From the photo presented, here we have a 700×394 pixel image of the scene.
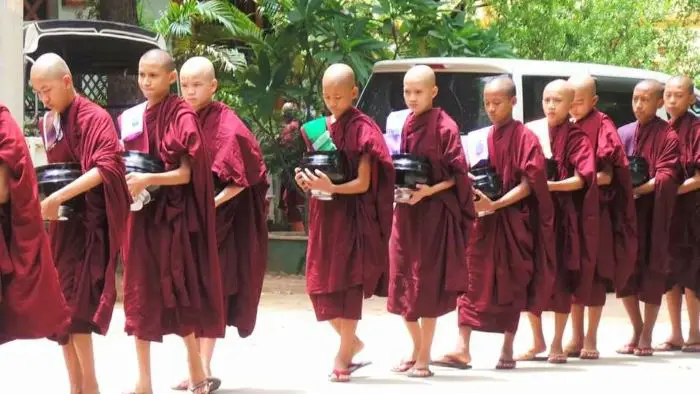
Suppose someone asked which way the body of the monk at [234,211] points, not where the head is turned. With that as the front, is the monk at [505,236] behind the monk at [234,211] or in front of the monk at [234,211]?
behind

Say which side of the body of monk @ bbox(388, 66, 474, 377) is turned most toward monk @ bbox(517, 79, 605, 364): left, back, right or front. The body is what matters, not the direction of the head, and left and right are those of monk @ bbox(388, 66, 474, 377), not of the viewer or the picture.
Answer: back

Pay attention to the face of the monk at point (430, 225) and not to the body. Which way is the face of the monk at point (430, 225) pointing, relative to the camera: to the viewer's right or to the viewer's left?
to the viewer's left

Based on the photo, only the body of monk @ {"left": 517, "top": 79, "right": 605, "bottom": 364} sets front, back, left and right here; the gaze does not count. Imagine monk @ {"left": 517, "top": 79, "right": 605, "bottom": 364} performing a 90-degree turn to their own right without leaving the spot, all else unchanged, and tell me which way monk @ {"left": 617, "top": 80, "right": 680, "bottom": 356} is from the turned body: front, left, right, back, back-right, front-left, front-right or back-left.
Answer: right

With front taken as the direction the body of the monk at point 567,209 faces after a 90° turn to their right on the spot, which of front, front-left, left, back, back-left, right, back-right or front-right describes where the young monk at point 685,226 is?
right

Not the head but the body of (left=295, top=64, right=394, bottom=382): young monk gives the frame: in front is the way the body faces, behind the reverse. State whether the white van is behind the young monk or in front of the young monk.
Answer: behind

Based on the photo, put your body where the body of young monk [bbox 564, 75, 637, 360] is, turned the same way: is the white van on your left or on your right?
on your right

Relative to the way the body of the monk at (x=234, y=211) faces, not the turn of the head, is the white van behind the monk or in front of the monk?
behind

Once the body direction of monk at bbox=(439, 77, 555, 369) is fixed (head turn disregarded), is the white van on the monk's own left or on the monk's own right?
on the monk's own right

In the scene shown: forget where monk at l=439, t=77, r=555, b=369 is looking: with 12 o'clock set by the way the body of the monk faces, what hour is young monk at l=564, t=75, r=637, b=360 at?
The young monk is roughly at 6 o'clock from the monk.
